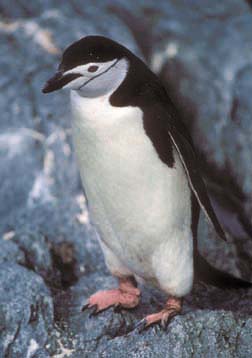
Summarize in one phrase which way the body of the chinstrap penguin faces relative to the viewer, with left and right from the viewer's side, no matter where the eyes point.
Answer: facing the viewer and to the left of the viewer

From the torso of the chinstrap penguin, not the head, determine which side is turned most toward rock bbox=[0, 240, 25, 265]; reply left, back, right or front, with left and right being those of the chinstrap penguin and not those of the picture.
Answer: right
